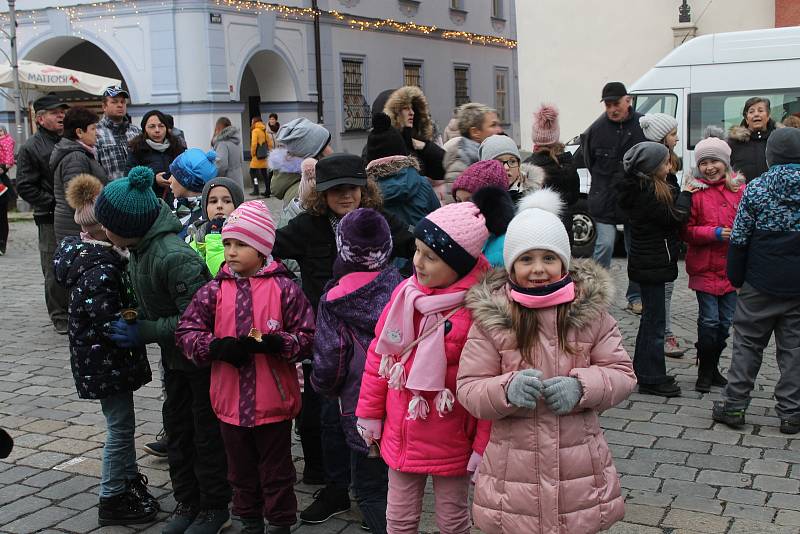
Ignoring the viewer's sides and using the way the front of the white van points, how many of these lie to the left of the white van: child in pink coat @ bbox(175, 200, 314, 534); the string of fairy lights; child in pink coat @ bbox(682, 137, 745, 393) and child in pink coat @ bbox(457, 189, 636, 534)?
3

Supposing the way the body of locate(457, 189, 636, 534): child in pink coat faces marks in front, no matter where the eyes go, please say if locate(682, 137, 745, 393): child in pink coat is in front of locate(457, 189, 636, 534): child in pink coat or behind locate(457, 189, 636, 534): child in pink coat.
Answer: behind

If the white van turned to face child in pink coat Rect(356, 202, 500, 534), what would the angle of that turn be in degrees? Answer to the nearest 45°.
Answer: approximately 90° to its left

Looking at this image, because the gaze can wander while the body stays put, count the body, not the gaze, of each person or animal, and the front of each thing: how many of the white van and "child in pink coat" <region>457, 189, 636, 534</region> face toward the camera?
1

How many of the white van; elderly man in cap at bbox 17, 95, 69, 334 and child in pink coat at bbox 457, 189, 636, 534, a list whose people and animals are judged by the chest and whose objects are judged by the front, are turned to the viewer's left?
1

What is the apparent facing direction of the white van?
to the viewer's left

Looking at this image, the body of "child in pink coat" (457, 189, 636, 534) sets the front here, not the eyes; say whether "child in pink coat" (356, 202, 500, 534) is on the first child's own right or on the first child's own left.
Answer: on the first child's own right

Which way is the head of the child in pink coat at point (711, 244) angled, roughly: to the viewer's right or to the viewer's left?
to the viewer's left

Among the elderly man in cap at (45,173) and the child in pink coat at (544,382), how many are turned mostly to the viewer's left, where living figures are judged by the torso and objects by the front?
0

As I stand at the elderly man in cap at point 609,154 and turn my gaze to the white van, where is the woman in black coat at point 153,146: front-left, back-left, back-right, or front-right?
back-left

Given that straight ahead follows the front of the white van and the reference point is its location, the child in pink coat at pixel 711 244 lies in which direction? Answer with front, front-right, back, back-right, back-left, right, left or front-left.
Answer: left

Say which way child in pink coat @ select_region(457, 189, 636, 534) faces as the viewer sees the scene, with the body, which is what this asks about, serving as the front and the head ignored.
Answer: toward the camera

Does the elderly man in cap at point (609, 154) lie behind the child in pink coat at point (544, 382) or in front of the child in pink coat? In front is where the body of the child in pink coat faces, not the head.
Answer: behind

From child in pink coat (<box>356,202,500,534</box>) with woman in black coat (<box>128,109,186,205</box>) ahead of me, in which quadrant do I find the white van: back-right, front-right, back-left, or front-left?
front-right

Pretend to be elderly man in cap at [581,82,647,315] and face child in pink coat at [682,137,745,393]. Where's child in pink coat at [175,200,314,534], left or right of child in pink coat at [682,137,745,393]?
right
